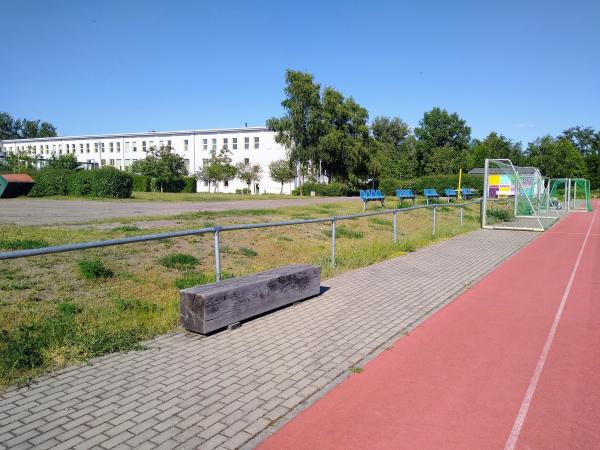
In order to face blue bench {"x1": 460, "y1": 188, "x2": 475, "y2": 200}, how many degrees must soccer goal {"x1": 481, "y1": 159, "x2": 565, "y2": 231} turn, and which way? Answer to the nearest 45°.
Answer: approximately 90° to its right

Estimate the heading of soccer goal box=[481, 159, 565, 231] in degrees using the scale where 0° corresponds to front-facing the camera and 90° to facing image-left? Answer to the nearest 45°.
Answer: approximately 90°

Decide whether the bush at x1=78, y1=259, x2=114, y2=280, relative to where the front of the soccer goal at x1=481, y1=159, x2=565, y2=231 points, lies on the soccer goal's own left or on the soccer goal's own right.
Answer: on the soccer goal's own left

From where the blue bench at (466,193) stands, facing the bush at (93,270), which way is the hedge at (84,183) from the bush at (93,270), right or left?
right

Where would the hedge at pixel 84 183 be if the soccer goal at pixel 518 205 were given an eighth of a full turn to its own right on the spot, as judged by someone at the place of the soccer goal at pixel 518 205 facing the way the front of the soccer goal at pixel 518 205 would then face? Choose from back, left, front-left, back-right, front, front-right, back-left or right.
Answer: front-left

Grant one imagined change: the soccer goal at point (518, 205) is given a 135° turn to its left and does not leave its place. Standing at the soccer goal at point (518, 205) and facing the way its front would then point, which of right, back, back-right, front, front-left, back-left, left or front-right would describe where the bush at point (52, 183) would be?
back-right

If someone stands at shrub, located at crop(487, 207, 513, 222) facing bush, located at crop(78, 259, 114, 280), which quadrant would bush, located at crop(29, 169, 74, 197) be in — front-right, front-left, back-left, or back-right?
front-right
